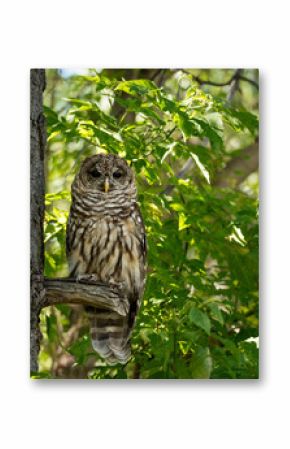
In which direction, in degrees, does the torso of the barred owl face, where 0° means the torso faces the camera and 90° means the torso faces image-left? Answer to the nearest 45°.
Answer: approximately 0°
